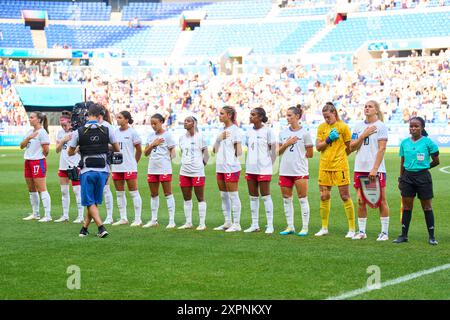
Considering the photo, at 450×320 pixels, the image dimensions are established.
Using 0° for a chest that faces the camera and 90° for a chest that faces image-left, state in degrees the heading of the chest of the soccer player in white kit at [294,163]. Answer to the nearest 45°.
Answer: approximately 45°

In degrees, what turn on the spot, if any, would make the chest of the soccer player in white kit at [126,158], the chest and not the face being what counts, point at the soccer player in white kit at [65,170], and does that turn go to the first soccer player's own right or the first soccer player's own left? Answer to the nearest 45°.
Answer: approximately 90° to the first soccer player's own right

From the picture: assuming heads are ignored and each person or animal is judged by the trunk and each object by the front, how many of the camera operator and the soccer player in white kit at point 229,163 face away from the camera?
1

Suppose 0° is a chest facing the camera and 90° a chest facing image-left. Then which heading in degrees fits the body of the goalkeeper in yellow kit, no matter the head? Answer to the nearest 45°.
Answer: approximately 45°

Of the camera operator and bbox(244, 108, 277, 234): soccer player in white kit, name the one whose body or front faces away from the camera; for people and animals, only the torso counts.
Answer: the camera operator

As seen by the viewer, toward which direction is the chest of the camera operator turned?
away from the camera

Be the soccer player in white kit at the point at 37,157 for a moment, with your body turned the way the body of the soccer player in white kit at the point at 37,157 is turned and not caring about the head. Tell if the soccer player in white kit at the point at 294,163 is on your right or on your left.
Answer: on your left

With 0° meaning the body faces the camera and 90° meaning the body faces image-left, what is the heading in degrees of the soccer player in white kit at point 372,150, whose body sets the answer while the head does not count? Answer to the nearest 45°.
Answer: approximately 45°
